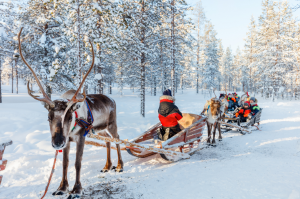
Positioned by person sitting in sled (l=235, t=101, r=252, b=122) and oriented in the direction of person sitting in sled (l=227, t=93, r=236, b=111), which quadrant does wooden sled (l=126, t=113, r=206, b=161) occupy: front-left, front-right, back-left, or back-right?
back-left

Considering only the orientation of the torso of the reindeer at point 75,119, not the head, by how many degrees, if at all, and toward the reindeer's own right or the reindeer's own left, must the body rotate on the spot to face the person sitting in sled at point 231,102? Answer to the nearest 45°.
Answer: approximately 180°

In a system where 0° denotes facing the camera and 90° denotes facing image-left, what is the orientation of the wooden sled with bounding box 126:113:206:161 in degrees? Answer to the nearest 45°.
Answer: approximately 45°

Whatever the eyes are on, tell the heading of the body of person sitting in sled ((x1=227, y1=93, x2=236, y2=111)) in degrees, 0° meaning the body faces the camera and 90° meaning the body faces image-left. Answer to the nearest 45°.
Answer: approximately 45°

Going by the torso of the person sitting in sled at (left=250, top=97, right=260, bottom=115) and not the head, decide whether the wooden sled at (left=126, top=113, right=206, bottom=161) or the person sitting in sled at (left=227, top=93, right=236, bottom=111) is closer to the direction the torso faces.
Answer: the wooden sled

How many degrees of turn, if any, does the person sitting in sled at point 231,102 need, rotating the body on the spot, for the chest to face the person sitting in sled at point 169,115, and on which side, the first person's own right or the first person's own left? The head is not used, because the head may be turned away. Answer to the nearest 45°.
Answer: approximately 45° to the first person's own left

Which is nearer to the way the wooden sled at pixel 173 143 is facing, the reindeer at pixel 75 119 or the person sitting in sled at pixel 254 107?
the reindeer

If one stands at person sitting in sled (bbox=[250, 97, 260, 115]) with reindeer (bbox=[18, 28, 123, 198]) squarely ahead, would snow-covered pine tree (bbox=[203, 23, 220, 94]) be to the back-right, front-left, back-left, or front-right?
back-right
